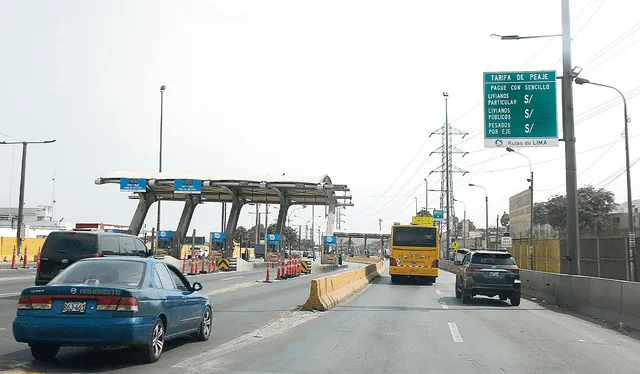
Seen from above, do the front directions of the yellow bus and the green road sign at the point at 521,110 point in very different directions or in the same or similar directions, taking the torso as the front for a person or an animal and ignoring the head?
very different directions

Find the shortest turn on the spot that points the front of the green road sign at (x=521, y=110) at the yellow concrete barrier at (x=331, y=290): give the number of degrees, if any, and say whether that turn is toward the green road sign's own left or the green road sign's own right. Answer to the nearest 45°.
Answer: approximately 45° to the green road sign's own right

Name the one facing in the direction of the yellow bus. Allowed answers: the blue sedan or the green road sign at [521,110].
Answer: the blue sedan

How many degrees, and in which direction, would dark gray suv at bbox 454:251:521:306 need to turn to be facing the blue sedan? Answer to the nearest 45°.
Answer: approximately 180°

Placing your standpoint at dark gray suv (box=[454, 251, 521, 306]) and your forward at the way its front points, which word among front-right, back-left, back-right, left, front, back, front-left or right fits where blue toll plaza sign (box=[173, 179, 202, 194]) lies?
front-left

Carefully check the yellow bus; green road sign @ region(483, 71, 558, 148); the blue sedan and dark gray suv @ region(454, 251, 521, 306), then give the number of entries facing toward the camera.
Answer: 1

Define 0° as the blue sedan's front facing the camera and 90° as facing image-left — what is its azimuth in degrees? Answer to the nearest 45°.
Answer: approximately 225°

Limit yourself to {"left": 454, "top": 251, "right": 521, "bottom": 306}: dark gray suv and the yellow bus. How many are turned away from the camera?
2

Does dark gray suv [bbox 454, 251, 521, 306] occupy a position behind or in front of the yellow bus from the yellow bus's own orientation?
behind

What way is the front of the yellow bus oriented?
away from the camera

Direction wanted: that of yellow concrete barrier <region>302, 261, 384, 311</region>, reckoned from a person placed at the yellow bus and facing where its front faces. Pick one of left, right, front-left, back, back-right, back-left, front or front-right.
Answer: back

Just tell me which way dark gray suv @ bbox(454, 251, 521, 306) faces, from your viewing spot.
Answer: facing away from the viewer

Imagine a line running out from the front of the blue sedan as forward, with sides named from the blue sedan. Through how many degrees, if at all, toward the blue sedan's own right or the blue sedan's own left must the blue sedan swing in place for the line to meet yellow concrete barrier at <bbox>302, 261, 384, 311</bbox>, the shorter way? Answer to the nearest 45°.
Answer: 0° — it already faces it

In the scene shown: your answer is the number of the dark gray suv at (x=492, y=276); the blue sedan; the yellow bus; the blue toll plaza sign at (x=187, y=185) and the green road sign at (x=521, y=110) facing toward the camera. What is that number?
2
